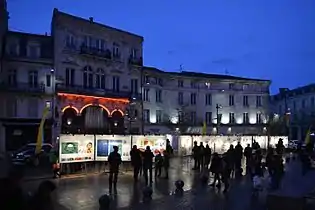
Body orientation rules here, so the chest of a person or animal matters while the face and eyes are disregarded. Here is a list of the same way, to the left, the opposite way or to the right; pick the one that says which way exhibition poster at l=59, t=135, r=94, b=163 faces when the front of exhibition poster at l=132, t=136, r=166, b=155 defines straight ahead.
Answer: the same way

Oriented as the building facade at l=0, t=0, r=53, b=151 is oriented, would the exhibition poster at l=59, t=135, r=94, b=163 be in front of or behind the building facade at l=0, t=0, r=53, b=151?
in front

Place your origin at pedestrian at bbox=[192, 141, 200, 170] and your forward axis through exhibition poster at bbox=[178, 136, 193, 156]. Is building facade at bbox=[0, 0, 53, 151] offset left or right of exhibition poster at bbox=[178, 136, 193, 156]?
left

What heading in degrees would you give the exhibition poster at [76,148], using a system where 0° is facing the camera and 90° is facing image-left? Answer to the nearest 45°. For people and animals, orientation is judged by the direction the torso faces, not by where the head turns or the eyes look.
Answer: approximately 0°

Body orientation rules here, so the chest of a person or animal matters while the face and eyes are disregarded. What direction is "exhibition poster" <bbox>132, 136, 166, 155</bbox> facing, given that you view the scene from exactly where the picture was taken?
facing the viewer

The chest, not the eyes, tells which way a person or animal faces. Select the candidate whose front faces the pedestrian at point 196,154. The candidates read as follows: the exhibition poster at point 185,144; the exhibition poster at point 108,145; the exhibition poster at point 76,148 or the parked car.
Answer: the exhibition poster at point 185,144

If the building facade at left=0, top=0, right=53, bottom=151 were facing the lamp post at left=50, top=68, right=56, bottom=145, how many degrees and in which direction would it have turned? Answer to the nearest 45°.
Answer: approximately 45° to its left

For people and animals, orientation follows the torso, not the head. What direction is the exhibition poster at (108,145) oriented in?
toward the camera

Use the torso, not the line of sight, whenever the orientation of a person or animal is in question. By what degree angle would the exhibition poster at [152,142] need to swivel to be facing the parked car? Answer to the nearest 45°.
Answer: approximately 90° to its right
